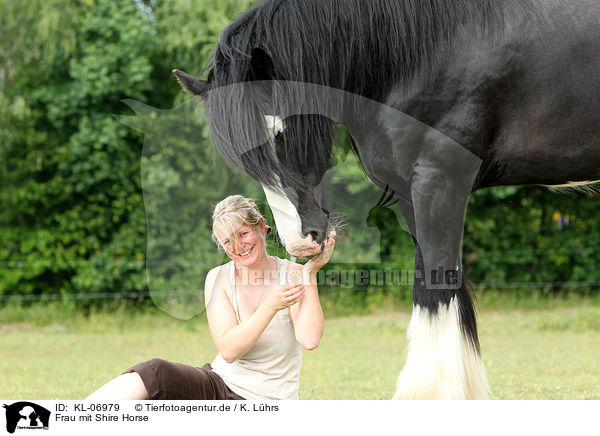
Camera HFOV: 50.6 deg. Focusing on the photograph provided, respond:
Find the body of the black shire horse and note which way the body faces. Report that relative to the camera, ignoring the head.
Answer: to the viewer's left

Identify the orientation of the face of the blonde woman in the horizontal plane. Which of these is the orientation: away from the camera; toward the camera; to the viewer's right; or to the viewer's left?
toward the camera
